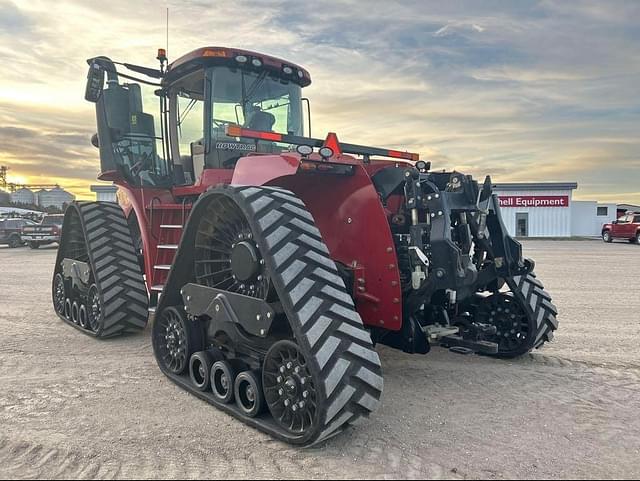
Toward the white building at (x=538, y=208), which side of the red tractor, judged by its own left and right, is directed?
right

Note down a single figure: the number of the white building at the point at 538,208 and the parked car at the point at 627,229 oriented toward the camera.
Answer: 1

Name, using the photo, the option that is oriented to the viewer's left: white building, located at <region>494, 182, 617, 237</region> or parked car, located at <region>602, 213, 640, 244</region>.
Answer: the parked car

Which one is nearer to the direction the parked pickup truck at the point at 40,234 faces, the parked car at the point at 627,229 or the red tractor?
the red tractor

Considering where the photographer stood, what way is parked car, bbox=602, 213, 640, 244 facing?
facing to the left of the viewer

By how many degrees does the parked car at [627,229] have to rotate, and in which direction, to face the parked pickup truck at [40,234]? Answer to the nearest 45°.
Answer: approximately 45° to its left

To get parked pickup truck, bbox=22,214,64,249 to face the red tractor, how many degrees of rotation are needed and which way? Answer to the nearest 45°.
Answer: approximately 45° to its left
